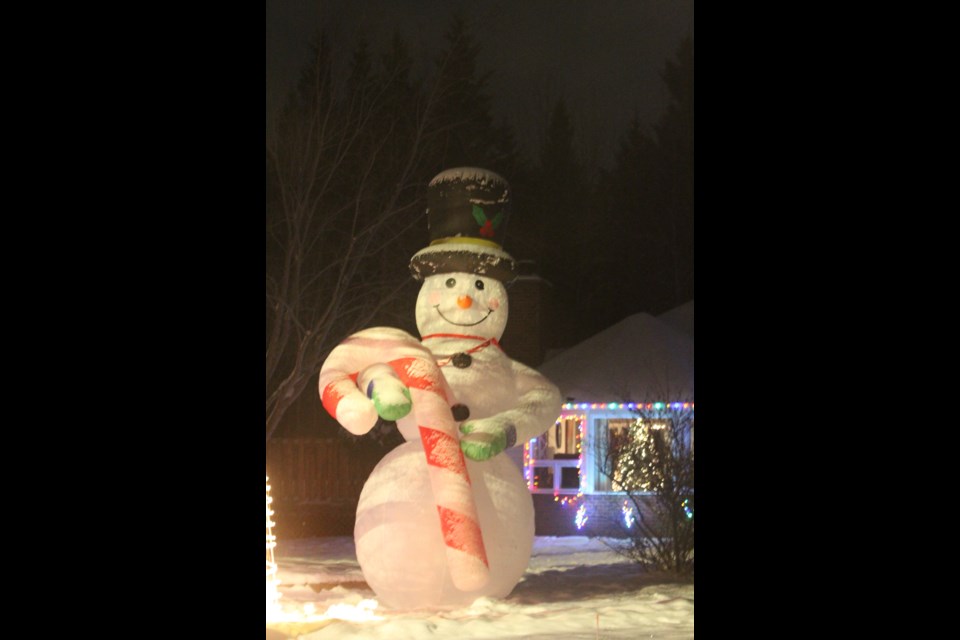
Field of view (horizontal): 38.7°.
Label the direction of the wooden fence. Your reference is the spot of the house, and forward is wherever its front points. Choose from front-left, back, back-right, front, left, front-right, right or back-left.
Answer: right

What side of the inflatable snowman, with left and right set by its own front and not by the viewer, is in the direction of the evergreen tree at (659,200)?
back

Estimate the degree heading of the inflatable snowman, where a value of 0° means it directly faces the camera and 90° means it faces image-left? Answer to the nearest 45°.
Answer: approximately 0°

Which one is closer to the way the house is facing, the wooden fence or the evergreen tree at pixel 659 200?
the wooden fence

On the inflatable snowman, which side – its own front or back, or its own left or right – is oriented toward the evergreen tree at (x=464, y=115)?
back

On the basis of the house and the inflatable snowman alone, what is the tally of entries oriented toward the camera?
2

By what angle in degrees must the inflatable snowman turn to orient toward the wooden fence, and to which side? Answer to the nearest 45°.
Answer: approximately 180°
